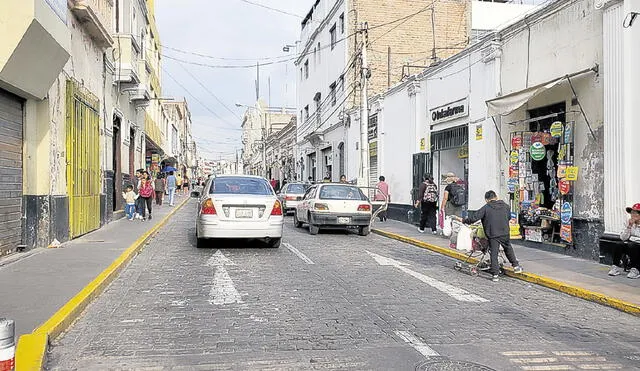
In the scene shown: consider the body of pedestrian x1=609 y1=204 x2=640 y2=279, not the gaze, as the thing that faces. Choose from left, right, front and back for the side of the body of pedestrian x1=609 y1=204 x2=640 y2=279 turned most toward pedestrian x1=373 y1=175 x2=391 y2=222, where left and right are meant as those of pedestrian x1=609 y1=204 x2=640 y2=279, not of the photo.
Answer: right

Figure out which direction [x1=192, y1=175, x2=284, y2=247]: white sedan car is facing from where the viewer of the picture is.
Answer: facing away from the viewer

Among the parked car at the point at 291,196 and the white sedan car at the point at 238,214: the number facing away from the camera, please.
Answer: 2

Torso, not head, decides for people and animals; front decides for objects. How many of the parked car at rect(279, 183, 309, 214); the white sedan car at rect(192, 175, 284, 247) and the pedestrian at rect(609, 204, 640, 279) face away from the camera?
2

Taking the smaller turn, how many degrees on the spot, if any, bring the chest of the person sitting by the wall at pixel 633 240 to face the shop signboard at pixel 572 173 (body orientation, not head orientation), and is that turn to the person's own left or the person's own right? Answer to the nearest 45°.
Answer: approximately 90° to the person's own right

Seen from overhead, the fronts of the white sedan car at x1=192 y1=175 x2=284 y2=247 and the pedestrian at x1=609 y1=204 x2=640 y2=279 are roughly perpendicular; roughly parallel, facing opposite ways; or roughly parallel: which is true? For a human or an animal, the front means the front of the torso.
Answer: roughly perpendicular

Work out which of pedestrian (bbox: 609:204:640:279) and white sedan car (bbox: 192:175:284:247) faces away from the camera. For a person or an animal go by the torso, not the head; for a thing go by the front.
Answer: the white sedan car

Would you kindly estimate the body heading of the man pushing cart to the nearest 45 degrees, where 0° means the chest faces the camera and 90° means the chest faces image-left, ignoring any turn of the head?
approximately 135°

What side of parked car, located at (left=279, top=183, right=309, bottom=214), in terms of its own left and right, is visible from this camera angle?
back

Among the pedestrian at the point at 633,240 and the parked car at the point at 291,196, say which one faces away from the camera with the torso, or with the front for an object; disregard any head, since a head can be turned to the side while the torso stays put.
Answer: the parked car

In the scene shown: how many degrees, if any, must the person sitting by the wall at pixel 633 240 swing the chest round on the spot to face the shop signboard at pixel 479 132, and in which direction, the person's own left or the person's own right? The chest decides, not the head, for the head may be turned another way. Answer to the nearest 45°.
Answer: approximately 90° to the person's own right

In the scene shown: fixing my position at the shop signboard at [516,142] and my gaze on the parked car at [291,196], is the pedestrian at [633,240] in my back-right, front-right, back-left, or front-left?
back-left
